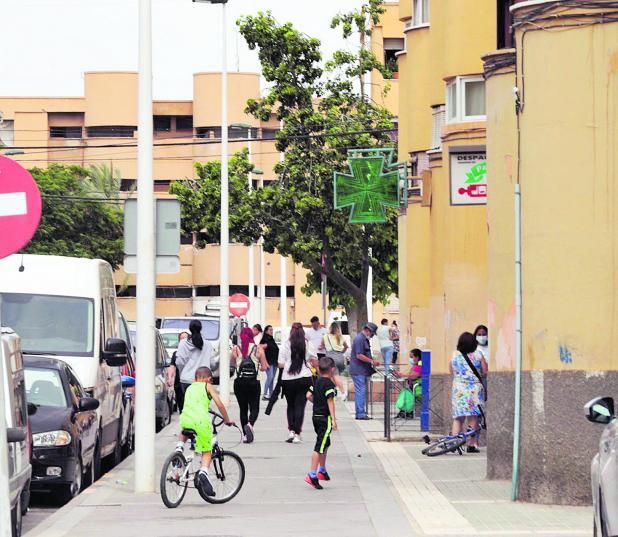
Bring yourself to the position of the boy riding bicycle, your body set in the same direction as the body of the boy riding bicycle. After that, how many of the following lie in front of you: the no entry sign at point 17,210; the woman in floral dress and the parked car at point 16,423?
1

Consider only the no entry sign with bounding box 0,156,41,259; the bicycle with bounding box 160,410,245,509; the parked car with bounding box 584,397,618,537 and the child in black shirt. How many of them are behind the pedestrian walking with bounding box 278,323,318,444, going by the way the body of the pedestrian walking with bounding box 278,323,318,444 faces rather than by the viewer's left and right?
4

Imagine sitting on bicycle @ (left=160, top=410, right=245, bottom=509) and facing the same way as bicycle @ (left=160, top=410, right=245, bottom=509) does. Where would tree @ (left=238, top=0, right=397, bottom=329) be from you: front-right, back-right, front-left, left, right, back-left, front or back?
front-left

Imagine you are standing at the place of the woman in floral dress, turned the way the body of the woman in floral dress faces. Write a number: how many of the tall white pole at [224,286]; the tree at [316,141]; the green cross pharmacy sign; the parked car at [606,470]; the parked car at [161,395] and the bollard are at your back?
1

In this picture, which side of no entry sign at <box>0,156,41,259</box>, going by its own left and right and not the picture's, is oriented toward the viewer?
front

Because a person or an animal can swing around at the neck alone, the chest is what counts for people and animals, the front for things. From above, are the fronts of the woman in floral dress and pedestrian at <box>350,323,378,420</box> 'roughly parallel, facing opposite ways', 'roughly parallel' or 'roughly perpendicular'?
roughly perpendicular

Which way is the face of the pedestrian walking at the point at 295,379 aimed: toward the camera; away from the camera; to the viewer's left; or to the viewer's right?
away from the camera

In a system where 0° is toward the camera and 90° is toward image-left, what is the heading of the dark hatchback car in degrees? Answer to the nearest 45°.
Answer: approximately 0°

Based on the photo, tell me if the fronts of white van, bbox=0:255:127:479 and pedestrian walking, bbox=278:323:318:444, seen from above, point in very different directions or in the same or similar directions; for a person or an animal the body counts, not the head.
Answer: very different directions

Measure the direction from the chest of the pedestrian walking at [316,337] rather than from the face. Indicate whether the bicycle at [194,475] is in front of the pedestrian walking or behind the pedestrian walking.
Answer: in front

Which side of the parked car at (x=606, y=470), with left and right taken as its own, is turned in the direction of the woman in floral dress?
front

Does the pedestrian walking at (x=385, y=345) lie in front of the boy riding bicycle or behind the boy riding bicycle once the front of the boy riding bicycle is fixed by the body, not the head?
in front

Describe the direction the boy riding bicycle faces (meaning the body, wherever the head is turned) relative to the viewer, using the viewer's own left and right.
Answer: facing away from the viewer and to the right of the viewer

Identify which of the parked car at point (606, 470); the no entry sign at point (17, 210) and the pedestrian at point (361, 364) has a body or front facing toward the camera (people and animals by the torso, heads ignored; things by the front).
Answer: the no entry sign

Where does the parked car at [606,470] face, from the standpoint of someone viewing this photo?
facing away from the viewer

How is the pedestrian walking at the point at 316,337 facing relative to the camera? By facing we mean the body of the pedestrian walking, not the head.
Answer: toward the camera

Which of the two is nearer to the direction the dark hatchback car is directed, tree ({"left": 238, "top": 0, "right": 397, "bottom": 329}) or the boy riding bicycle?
the boy riding bicycle
